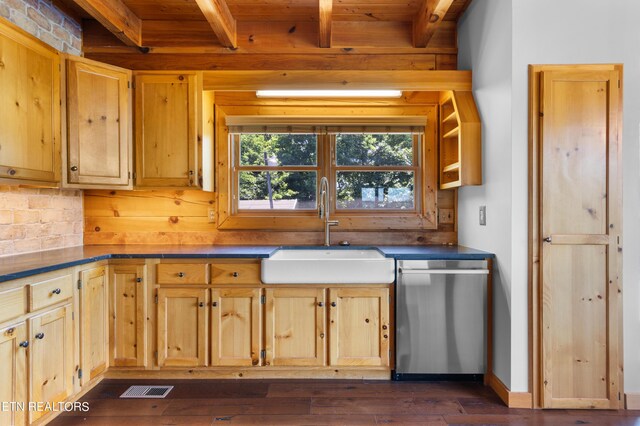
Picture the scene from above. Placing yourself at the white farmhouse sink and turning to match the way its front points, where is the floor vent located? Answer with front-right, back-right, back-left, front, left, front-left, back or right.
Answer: right

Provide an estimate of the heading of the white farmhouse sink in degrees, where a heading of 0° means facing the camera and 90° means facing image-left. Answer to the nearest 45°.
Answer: approximately 0°

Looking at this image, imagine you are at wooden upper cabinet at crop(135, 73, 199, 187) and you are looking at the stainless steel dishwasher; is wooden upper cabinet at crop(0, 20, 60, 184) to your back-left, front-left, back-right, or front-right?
back-right

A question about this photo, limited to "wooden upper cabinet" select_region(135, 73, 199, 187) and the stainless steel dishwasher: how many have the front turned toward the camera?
2

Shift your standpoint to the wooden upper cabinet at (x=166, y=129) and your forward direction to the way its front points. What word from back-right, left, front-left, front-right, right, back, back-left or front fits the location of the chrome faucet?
left

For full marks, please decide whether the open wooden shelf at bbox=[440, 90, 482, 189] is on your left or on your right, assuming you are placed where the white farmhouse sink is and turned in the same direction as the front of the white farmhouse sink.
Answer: on your left

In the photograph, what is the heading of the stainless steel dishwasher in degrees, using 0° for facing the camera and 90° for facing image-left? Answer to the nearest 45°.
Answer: approximately 0°

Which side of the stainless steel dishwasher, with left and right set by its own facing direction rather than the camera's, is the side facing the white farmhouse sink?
right

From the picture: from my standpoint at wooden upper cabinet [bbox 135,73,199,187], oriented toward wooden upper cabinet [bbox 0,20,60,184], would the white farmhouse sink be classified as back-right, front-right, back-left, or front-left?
back-left

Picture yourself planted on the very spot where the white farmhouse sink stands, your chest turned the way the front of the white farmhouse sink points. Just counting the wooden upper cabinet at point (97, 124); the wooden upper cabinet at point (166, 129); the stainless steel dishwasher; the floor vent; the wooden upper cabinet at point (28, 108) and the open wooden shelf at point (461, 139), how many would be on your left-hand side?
2

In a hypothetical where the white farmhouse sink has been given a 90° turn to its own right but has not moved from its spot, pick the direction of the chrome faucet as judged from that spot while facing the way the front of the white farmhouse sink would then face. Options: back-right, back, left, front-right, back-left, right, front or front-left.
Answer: right

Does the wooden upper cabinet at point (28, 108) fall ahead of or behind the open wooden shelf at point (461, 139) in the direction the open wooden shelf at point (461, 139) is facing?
ahead

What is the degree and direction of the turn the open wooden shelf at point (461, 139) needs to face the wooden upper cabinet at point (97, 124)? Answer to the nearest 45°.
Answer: approximately 45° to its right

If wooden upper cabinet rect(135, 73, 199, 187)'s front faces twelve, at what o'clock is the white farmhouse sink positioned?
The white farmhouse sink is roughly at 10 o'clock from the wooden upper cabinet.
